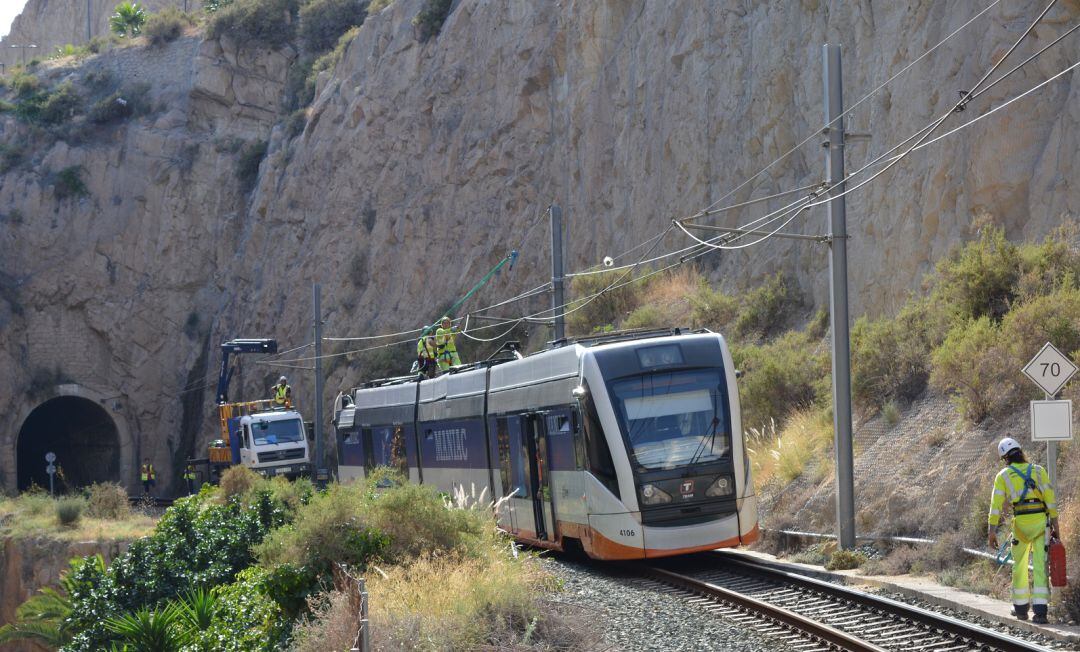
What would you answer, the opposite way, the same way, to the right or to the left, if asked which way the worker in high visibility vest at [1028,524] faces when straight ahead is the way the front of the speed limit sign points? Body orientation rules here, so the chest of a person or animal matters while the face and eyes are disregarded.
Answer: the opposite way

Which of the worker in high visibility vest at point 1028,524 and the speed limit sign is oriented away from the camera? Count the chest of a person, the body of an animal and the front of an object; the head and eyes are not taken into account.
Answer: the worker in high visibility vest

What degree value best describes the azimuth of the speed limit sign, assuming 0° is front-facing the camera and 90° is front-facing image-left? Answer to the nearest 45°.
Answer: approximately 0°

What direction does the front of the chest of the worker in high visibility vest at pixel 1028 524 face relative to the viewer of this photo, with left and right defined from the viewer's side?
facing away from the viewer

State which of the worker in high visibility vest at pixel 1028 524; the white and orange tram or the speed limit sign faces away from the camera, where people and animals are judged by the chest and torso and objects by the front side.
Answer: the worker in high visibility vest

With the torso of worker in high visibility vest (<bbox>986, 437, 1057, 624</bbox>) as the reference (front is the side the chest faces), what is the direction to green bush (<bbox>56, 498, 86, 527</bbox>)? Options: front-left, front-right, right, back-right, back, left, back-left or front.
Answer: front-left

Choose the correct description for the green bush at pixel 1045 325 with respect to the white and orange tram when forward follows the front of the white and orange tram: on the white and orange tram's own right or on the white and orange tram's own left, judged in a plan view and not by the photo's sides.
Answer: on the white and orange tram's own left

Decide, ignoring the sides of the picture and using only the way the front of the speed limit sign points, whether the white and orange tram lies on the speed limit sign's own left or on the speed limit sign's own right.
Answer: on the speed limit sign's own right

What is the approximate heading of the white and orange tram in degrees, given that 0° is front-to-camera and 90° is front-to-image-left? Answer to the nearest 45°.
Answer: approximately 315°

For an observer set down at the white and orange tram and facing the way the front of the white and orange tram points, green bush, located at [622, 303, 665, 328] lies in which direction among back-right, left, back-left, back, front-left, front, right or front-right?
back-left

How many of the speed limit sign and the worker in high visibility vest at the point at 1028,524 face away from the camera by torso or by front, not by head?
1
